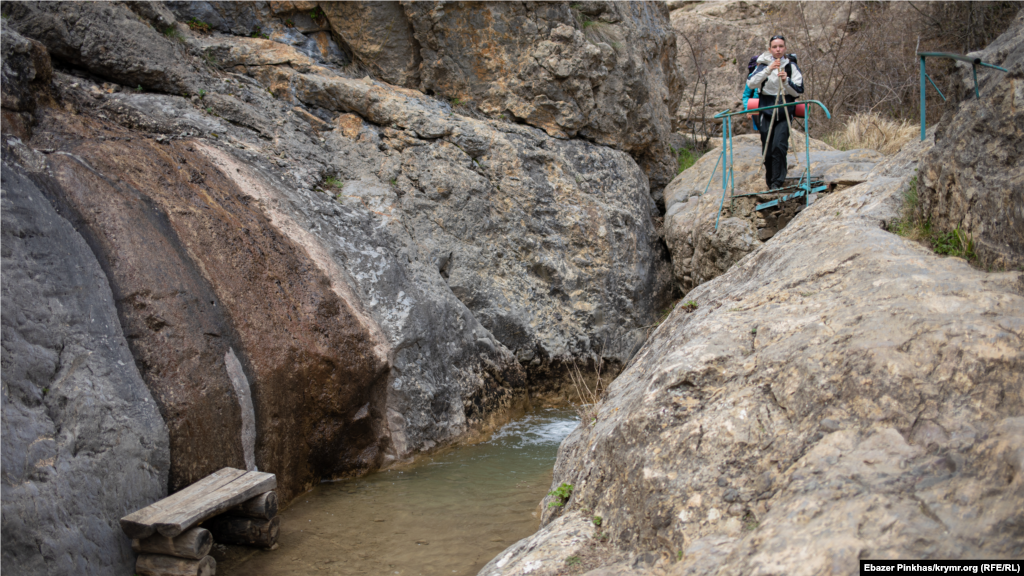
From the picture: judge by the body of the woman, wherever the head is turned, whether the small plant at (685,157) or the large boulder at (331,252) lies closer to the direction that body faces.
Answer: the large boulder

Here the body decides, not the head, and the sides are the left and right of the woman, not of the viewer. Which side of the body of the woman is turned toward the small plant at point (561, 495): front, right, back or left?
front

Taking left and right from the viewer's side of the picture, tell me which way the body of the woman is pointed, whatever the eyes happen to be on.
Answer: facing the viewer

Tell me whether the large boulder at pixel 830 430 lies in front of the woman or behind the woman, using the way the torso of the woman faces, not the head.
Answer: in front

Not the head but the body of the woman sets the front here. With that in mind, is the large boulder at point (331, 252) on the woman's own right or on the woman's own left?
on the woman's own right

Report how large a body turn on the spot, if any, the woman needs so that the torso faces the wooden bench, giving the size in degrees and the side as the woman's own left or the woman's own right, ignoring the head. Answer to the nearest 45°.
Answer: approximately 45° to the woman's own right

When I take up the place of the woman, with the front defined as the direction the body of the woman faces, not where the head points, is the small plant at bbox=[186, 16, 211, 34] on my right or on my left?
on my right
